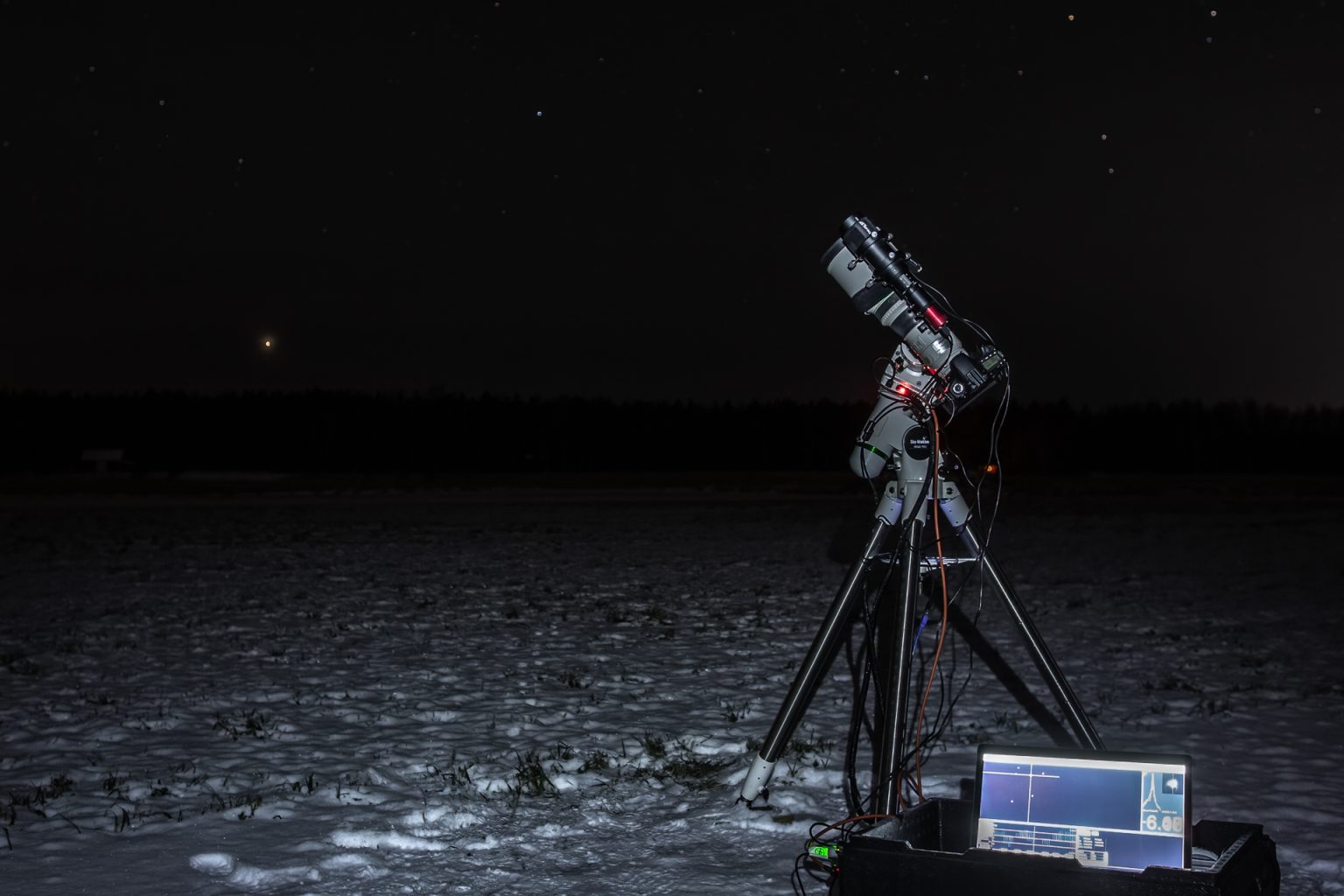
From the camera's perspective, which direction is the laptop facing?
toward the camera

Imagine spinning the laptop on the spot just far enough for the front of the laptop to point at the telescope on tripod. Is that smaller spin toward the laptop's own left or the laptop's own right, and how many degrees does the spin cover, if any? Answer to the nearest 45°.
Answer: approximately 135° to the laptop's own right

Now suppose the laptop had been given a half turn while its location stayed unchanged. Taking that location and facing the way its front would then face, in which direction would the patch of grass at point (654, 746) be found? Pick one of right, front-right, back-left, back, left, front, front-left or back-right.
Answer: front-left

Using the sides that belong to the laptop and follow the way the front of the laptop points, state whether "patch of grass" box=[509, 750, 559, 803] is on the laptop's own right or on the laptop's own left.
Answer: on the laptop's own right

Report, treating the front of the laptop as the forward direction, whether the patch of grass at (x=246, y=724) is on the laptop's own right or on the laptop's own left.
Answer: on the laptop's own right
